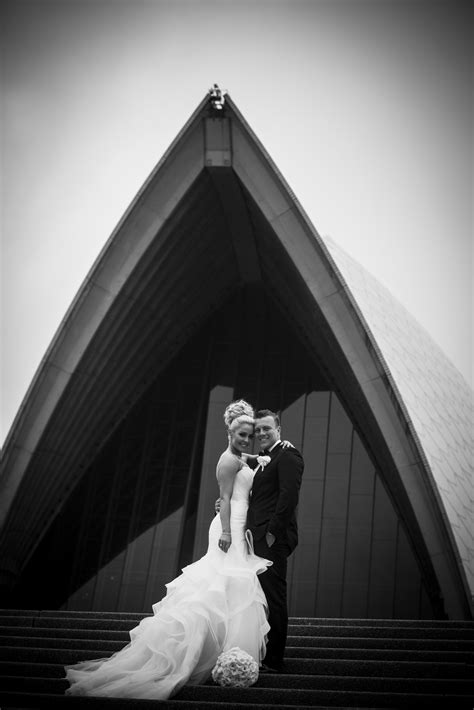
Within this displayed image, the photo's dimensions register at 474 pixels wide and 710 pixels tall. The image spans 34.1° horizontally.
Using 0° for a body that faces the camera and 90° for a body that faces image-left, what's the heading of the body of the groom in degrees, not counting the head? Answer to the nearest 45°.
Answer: approximately 45°

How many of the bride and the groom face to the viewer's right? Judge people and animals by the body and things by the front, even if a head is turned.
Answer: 1

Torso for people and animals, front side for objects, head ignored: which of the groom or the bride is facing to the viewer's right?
the bride

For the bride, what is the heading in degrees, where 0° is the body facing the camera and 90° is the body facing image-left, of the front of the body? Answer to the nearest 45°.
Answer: approximately 270°
